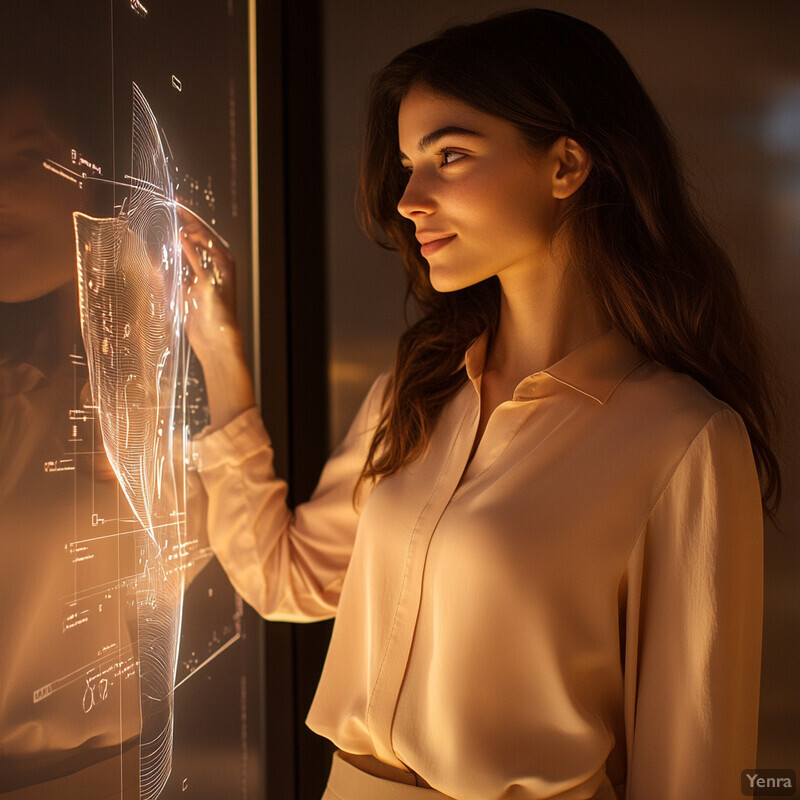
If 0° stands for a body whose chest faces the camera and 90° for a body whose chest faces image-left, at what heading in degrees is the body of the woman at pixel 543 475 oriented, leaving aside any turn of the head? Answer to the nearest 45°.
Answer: approximately 45°

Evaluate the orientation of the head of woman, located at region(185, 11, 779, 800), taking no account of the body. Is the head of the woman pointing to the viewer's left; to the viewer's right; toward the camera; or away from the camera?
to the viewer's left
